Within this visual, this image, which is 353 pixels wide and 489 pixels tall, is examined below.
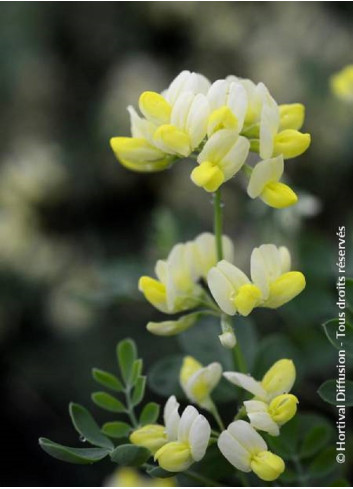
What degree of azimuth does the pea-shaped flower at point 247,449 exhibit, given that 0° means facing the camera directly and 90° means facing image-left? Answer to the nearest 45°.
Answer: approximately 315°
